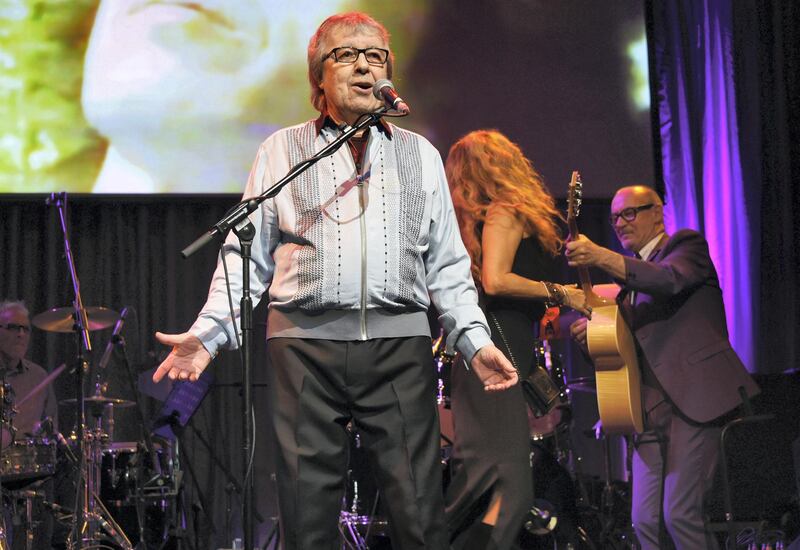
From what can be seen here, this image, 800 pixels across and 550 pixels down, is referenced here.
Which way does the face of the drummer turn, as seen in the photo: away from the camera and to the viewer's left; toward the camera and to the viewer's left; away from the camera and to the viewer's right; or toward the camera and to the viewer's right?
toward the camera and to the viewer's right

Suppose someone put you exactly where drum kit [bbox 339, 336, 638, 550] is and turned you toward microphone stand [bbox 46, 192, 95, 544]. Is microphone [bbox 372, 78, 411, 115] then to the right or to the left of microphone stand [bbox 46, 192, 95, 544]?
left

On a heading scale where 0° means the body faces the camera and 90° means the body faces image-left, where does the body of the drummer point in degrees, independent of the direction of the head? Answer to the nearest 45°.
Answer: approximately 315°
